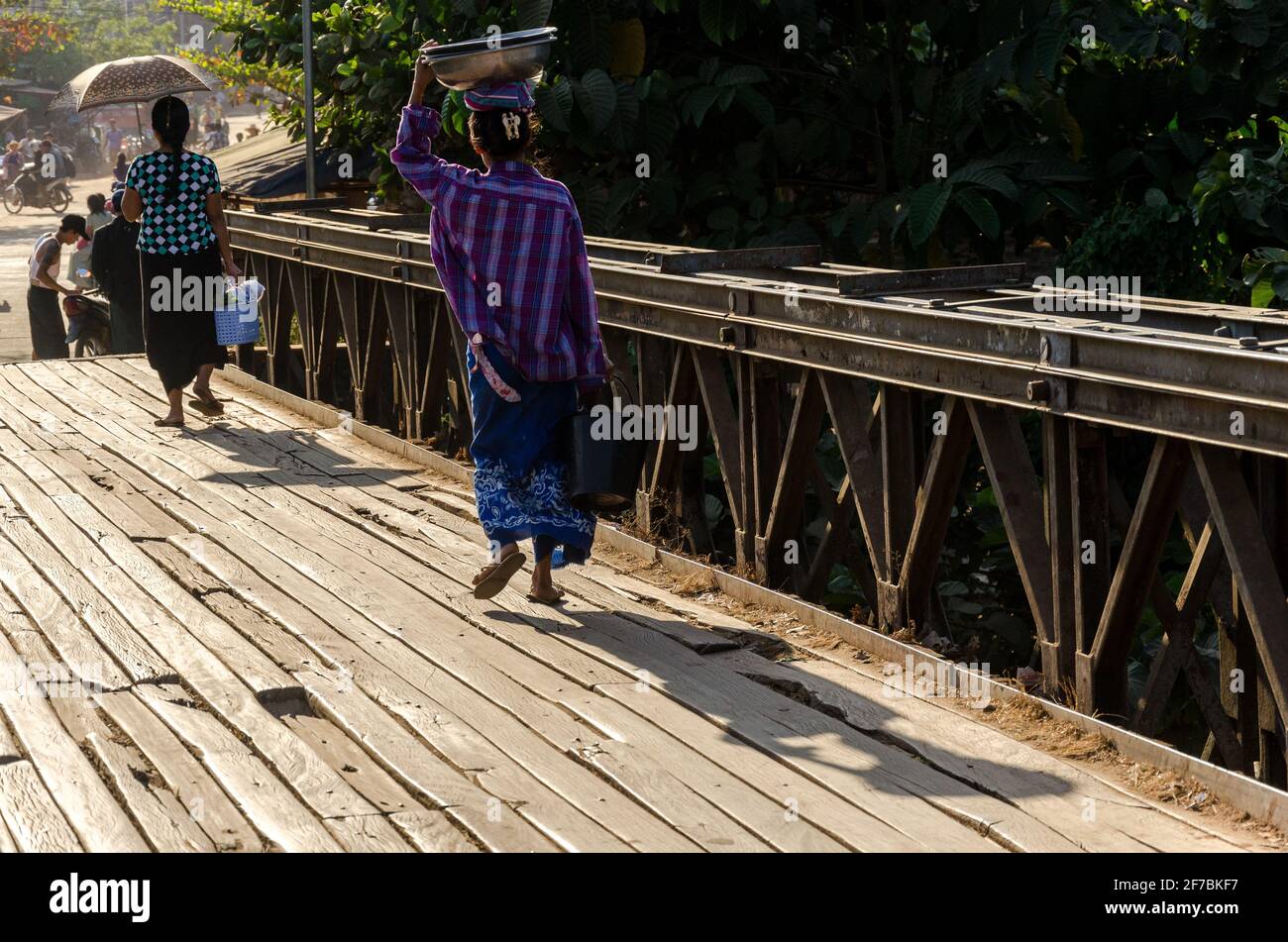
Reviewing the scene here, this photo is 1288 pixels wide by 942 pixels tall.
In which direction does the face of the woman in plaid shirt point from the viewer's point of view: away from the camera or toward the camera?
away from the camera

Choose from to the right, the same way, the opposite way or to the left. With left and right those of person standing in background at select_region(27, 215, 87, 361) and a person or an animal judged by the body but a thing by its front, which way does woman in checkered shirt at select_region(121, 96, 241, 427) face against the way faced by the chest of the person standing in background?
to the left

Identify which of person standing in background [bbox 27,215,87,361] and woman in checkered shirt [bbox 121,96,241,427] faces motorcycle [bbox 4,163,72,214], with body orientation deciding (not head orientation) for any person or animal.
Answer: the woman in checkered shirt

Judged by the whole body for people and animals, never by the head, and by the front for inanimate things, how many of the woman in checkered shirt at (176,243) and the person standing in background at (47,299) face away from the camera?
1

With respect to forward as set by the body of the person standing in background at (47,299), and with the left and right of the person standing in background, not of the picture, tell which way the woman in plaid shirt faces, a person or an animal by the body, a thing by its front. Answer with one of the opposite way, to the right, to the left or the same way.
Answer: to the left

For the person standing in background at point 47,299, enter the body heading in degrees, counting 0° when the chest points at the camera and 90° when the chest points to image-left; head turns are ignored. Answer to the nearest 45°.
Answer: approximately 270°

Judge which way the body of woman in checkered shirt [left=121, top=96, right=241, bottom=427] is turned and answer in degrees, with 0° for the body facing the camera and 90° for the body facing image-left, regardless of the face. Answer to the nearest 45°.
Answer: approximately 180°

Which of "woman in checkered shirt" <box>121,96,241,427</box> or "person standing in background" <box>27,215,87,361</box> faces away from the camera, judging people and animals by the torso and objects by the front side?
the woman in checkered shirt

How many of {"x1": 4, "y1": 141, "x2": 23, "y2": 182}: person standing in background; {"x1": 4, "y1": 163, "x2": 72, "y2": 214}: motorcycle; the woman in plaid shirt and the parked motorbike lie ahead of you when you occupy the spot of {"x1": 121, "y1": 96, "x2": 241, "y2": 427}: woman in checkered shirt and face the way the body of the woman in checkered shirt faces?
3

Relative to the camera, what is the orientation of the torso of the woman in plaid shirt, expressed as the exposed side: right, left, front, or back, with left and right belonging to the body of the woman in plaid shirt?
back

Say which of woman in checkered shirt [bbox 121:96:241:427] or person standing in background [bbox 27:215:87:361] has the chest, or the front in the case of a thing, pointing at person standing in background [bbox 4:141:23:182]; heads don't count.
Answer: the woman in checkered shirt

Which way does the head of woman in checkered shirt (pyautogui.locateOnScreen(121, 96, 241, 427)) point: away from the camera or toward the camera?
away from the camera
